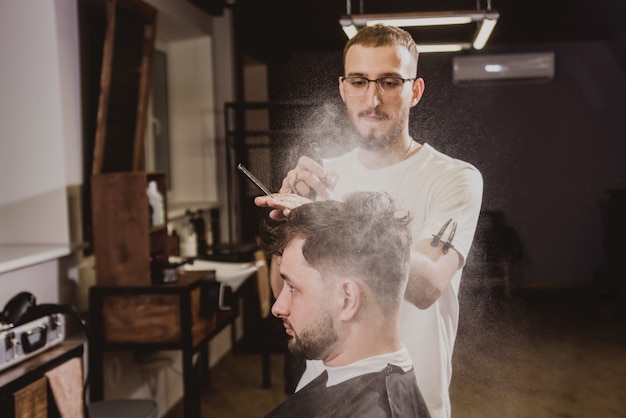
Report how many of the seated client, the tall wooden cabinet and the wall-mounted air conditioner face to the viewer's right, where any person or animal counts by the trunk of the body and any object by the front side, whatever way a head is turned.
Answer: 1

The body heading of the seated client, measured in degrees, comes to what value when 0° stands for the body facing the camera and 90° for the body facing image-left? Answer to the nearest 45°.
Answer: approximately 90°

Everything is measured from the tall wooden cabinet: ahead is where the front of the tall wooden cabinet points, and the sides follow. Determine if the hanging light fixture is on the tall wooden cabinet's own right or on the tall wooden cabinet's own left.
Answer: on the tall wooden cabinet's own left

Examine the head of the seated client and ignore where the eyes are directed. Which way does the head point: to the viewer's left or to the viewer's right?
to the viewer's left

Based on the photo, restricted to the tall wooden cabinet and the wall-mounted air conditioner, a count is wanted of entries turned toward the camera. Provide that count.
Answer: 1

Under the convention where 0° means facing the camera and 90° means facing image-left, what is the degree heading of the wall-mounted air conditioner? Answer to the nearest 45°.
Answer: approximately 0°

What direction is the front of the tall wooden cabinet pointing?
to the viewer's right

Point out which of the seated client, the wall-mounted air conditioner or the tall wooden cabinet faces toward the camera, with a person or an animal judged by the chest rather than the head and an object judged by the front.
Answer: the wall-mounted air conditioner

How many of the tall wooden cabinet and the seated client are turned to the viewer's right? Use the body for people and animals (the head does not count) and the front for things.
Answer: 1

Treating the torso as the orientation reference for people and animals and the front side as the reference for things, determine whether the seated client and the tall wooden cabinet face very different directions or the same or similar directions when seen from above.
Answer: very different directions
